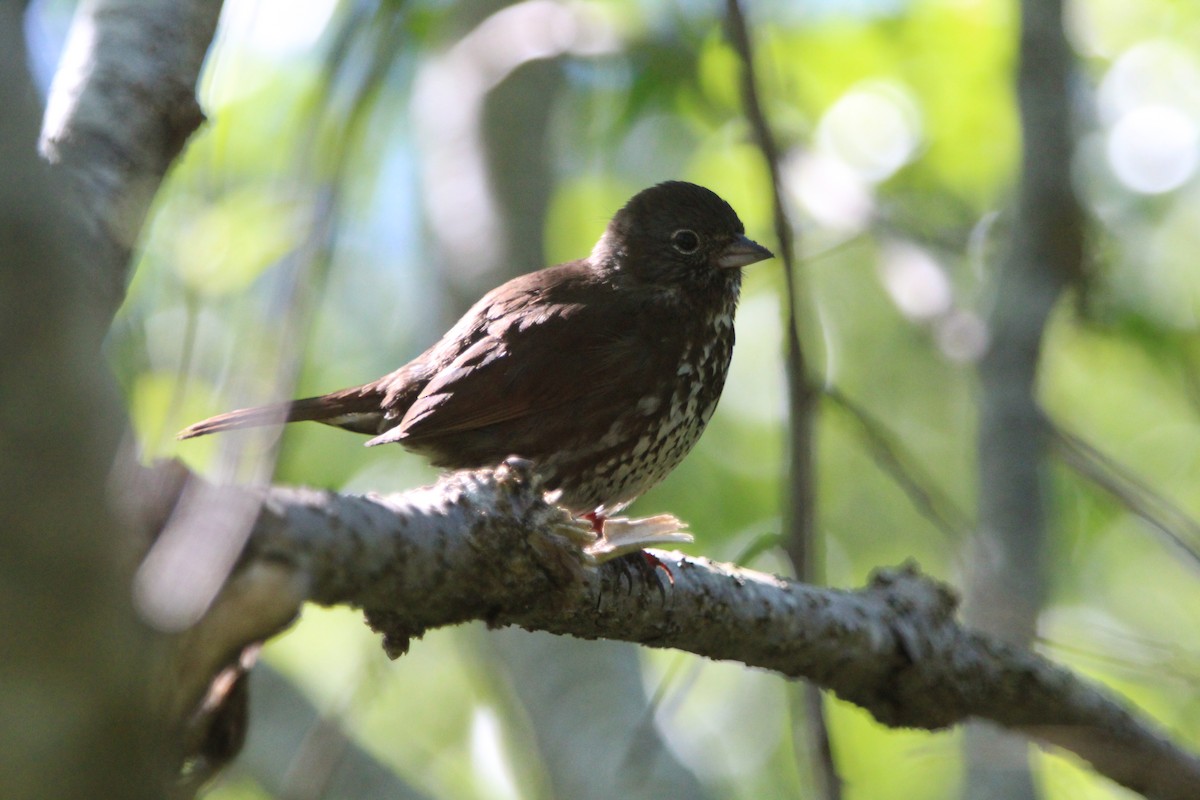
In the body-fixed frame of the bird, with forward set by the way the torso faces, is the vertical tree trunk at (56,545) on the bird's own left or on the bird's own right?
on the bird's own right

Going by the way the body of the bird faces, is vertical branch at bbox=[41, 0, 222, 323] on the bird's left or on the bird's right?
on the bird's right

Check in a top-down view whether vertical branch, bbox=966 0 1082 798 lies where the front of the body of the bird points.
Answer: no

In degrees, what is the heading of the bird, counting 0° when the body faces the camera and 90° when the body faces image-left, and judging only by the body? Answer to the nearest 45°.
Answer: approximately 270°

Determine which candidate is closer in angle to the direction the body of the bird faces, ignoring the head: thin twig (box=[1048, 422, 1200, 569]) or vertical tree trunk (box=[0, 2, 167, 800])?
the thin twig

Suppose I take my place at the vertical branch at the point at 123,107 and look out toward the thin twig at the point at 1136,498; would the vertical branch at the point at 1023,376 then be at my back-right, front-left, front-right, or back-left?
front-left

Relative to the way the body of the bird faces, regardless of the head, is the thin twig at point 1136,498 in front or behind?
in front
